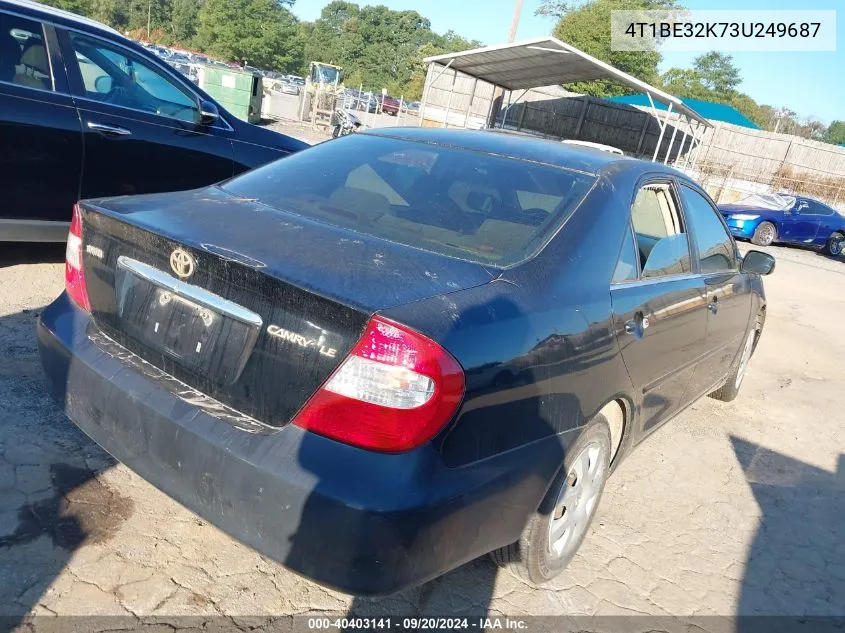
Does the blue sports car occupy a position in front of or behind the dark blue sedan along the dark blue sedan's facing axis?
in front

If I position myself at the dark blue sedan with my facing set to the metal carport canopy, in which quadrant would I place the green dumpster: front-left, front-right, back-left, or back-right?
front-left

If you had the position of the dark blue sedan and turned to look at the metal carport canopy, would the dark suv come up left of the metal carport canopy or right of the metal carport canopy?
left

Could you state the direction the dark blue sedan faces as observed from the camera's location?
facing away from the viewer and to the right of the viewer

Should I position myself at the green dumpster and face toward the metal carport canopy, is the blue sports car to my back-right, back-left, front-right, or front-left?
front-right

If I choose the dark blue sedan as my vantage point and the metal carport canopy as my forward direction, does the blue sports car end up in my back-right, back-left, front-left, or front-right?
front-right

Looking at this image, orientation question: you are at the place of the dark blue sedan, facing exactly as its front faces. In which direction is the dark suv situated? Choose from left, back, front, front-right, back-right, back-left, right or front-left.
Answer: left

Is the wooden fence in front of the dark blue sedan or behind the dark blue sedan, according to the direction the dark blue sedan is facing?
in front

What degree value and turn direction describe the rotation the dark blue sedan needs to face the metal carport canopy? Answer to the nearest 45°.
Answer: approximately 45° to its left

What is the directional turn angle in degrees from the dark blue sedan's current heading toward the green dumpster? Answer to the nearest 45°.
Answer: approximately 45° to its left
